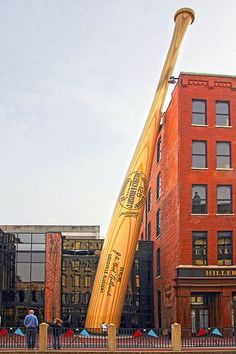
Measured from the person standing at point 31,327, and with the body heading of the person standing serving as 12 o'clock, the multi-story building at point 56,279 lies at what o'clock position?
The multi-story building is roughly at 12 o'clock from the person standing.

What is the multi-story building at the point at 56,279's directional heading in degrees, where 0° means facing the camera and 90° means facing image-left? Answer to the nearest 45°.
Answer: approximately 0°

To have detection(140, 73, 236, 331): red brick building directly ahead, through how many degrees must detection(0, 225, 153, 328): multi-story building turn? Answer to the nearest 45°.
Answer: approximately 45° to its left

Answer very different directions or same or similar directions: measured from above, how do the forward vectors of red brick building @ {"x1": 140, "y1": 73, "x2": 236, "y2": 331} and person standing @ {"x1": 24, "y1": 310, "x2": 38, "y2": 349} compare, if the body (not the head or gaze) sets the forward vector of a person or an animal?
very different directions

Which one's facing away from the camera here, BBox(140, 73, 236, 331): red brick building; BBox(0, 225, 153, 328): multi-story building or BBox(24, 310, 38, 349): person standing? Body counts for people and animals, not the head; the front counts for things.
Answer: the person standing

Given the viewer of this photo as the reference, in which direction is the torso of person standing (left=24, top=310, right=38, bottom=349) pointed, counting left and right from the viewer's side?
facing away from the viewer

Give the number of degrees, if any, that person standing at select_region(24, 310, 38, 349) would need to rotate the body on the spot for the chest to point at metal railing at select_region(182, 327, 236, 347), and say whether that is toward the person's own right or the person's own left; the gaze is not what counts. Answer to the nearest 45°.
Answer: approximately 45° to the person's own right

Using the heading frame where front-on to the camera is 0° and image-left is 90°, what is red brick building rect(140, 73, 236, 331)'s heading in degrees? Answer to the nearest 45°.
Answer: approximately 0°

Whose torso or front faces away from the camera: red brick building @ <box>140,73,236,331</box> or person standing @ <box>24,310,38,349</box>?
the person standing

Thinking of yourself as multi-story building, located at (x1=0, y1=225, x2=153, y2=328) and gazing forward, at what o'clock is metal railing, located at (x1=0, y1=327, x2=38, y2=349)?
The metal railing is roughly at 12 o'clock from the multi-story building.

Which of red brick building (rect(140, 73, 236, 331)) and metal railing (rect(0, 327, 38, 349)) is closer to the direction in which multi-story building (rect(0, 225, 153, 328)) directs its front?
the metal railing

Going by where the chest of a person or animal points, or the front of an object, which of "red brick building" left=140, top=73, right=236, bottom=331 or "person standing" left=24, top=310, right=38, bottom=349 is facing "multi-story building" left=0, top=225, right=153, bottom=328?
the person standing

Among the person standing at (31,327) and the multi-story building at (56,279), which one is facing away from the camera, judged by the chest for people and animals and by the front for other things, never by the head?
the person standing

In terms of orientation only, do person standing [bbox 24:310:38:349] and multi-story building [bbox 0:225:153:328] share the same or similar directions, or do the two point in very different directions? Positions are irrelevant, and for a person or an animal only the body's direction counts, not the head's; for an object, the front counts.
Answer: very different directions
